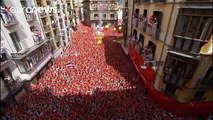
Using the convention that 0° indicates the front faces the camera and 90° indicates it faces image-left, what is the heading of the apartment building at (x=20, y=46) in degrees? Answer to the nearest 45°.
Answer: approximately 315°
